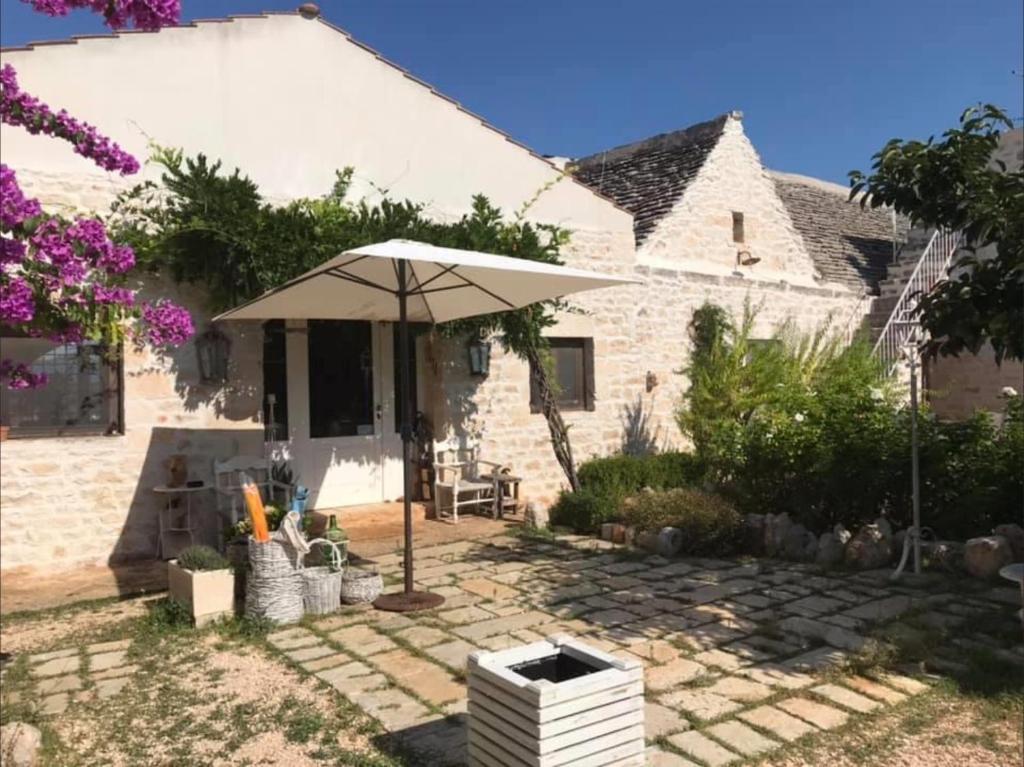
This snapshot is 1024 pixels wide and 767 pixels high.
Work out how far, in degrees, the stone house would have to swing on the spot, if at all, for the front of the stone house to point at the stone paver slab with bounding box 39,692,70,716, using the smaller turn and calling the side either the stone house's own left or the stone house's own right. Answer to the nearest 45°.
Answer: approximately 45° to the stone house's own right

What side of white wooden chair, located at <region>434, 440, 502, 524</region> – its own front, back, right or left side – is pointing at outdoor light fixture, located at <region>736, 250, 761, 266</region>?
left

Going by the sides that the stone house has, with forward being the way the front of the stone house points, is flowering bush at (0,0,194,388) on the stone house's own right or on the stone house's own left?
on the stone house's own right

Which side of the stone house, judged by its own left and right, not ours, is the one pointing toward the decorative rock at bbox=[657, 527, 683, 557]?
front

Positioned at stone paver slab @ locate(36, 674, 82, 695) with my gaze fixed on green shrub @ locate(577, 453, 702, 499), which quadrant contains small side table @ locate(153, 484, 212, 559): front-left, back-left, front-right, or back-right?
front-left

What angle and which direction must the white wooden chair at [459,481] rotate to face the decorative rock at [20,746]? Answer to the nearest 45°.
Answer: approximately 45° to its right

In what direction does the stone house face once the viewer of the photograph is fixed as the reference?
facing the viewer and to the right of the viewer

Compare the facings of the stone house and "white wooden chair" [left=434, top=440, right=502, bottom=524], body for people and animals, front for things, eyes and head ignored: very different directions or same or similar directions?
same or similar directions

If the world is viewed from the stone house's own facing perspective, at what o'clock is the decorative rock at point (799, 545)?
The decorative rock is roughly at 11 o'clock from the stone house.

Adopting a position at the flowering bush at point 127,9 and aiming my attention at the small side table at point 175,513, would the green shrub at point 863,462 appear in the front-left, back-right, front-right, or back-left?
front-right

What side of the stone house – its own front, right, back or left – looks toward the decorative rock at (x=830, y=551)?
front

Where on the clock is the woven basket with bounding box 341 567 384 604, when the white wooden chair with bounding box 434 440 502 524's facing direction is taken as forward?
The woven basket is roughly at 2 o'clock from the white wooden chair.

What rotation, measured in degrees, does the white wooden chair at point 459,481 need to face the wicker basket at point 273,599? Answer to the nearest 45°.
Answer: approximately 45° to its right
